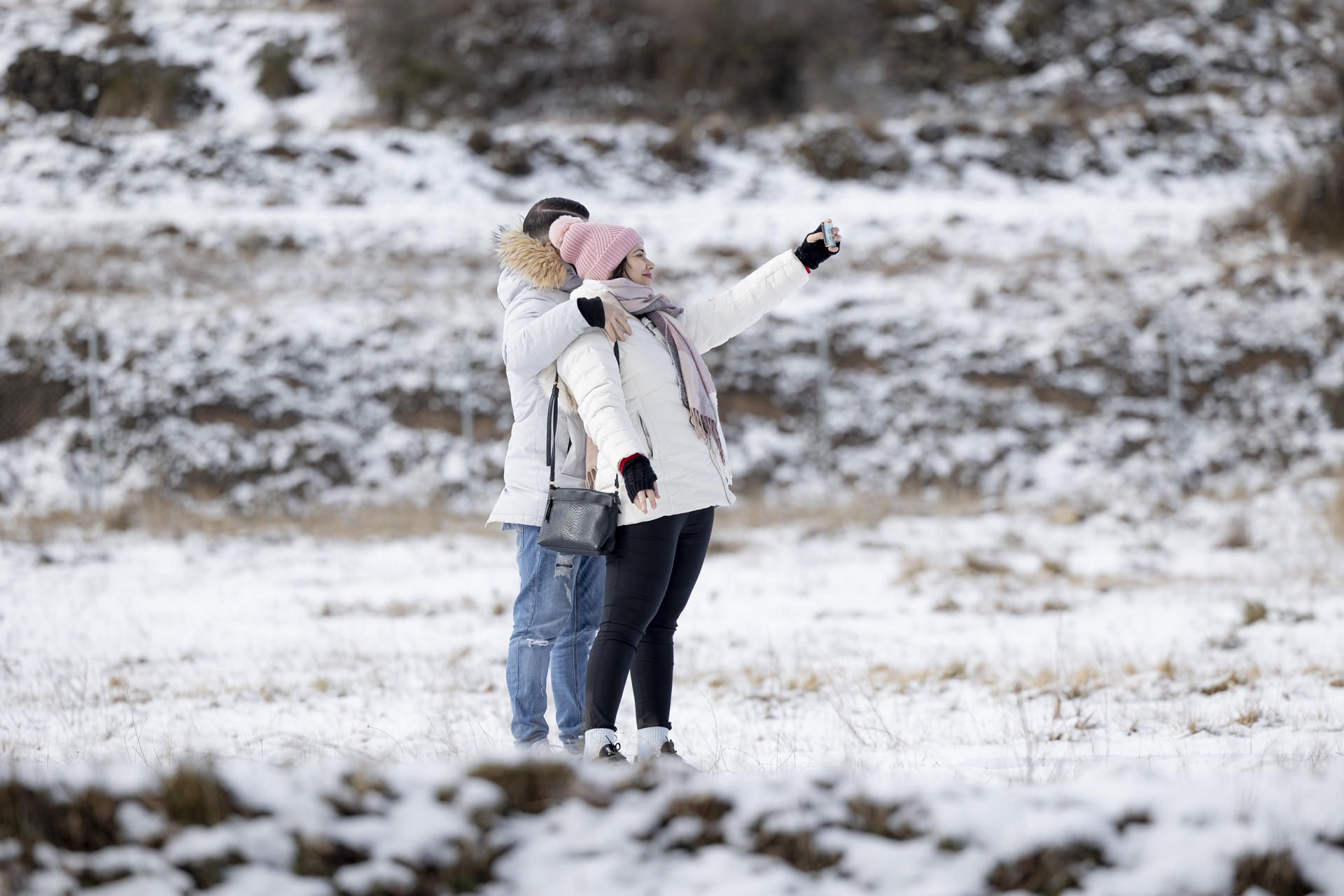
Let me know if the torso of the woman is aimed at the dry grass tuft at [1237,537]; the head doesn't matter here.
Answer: no

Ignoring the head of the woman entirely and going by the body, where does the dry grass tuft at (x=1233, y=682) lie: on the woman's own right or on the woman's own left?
on the woman's own left

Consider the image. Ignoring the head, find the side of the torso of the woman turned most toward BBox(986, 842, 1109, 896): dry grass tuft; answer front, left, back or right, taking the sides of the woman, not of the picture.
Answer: front

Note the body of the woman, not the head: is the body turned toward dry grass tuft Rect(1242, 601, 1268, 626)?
no

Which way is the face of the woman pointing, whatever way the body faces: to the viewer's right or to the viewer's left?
to the viewer's right

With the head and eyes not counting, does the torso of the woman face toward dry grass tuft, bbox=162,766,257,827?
no

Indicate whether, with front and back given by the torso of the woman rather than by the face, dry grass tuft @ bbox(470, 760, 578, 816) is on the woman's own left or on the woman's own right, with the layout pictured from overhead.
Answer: on the woman's own right

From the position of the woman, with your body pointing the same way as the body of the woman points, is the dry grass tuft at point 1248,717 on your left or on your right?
on your left

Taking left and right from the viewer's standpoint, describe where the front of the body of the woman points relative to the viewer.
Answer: facing the viewer and to the right of the viewer

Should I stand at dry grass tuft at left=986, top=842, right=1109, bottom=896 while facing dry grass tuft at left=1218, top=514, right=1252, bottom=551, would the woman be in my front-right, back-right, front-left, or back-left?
front-left

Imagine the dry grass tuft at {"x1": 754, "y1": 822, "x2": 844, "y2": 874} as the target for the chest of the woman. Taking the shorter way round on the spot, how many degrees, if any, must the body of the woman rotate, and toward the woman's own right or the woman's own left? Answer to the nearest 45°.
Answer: approximately 45° to the woman's own right
